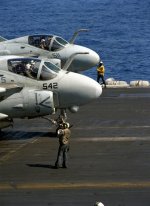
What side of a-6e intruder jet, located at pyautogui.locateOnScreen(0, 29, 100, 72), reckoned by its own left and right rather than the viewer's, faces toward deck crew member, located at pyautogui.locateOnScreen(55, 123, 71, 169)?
right

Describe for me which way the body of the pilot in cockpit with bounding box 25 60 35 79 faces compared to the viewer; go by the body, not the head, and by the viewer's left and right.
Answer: facing to the right of the viewer

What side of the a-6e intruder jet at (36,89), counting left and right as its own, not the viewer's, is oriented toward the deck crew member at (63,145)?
right

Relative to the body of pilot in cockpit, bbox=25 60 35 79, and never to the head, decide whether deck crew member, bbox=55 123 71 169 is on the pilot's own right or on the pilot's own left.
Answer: on the pilot's own right

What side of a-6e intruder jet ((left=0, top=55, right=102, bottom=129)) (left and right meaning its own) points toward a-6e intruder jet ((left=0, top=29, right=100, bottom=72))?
left

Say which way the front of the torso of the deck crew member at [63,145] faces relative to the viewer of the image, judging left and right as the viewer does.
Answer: facing away from the viewer and to the left of the viewer

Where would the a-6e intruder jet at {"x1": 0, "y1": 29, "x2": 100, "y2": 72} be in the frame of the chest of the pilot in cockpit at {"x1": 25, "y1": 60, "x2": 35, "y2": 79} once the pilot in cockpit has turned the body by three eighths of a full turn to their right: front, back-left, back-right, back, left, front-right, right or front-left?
back-right

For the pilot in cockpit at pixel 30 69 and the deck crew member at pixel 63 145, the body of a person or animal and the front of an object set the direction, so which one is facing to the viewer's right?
the pilot in cockpit

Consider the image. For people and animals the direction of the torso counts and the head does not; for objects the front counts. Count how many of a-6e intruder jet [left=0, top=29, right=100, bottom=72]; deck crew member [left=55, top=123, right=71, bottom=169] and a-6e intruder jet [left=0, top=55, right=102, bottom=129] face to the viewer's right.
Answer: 2

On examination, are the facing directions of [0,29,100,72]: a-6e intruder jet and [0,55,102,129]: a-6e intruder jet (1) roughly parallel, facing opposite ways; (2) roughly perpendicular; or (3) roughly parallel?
roughly parallel

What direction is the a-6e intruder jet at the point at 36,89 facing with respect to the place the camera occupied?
facing to the right of the viewer

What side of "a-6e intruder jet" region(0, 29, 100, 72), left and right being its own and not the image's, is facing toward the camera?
right
